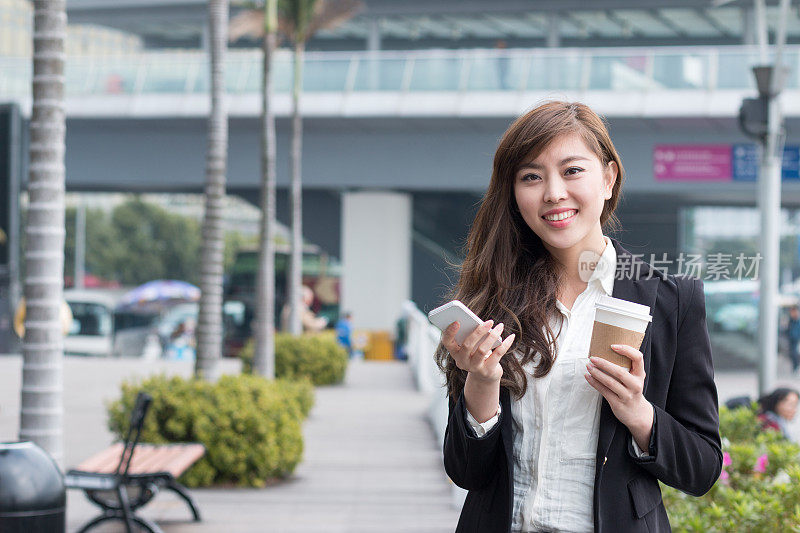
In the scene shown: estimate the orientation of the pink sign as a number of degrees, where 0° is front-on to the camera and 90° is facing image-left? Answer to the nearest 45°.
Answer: approximately 0°

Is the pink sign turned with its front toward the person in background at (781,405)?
yes

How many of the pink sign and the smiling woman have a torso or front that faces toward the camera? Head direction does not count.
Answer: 2

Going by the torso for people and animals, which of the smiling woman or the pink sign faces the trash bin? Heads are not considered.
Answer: the pink sign

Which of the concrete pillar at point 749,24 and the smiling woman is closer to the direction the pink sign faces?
the smiling woman

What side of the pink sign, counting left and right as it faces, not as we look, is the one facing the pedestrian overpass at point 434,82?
right

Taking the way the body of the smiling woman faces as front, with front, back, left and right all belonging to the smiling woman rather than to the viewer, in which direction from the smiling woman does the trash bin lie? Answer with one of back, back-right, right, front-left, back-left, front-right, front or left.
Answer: back-right

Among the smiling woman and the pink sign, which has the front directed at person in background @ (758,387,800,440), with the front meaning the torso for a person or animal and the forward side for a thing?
the pink sign

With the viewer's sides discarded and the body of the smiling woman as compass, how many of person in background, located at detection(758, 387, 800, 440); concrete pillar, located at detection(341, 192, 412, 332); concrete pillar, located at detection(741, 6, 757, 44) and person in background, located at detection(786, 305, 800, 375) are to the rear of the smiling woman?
4

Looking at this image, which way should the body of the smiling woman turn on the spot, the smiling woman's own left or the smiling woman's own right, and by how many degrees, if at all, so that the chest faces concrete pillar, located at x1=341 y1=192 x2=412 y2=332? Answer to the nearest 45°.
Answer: approximately 180°

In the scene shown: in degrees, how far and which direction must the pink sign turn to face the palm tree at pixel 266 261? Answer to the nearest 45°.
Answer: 0° — it already faces it

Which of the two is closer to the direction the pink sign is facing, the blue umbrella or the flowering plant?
the flowering plant

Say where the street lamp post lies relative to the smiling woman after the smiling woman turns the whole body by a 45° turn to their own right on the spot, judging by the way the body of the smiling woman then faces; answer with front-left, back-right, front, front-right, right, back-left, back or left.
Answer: back-right
